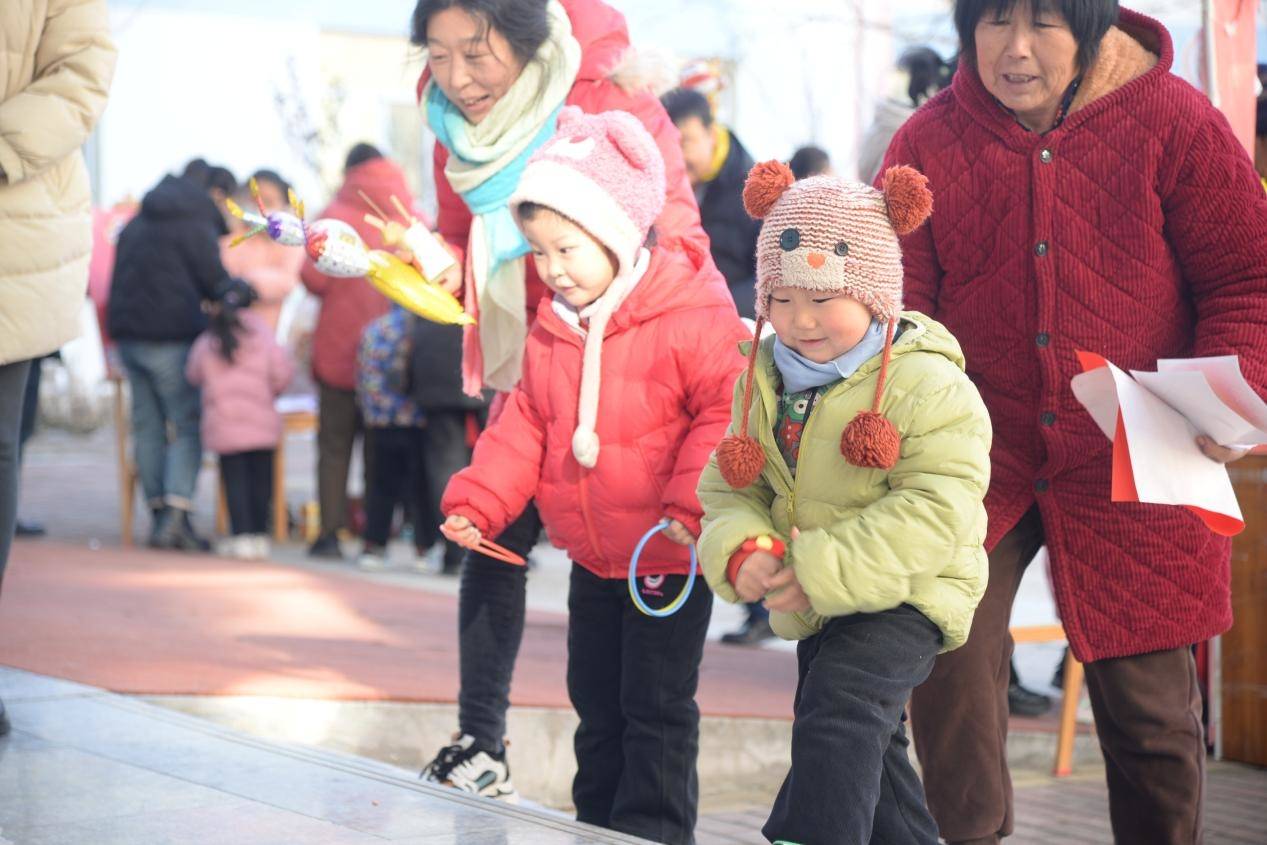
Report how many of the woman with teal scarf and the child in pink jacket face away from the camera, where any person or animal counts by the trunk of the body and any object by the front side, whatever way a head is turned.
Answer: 1

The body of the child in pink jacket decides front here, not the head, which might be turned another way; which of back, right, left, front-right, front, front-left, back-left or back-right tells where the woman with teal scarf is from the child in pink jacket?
back

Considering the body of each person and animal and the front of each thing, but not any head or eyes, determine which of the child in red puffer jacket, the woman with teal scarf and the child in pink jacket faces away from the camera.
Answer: the child in pink jacket

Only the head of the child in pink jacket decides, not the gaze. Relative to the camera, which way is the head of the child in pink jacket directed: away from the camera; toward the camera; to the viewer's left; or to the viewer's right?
away from the camera

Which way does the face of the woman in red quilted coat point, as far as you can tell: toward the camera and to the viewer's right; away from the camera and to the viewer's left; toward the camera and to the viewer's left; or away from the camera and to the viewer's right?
toward the camera and to the viewer's left

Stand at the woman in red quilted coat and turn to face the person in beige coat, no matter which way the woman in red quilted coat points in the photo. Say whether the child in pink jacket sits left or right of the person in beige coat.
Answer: right

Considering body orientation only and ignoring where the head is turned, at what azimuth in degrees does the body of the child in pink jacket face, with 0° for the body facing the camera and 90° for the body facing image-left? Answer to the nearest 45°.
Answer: approximately 180°

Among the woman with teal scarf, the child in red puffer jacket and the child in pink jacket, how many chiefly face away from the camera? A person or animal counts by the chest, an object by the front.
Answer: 1

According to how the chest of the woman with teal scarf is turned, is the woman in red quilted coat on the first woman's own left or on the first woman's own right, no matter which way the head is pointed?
on the first woman's own left

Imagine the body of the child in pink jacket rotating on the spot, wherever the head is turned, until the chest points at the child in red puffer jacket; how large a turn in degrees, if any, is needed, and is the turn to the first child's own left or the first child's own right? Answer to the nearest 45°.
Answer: approximately 180°

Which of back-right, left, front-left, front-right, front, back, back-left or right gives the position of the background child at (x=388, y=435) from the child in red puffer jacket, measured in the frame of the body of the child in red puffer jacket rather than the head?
back-right
